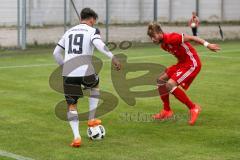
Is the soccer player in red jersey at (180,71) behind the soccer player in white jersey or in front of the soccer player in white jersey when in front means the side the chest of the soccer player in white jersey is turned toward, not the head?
in front

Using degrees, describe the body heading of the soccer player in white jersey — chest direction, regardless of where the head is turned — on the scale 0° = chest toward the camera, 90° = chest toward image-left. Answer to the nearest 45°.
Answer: approximately 225°
